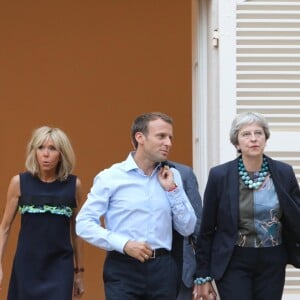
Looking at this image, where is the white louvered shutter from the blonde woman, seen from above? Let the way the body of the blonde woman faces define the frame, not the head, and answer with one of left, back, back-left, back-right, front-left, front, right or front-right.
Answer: left

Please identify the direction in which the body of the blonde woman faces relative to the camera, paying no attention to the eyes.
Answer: toward the camera

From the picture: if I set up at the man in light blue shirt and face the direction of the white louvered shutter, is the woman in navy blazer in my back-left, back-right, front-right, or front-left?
front-right

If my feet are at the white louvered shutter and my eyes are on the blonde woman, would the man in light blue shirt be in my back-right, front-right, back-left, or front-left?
front-left

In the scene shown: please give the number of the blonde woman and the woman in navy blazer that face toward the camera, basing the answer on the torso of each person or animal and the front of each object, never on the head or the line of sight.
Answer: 2

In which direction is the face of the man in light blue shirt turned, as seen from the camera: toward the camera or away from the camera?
toward the camera

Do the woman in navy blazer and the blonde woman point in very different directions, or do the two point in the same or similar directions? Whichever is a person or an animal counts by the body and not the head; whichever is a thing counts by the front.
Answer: same or similar directions

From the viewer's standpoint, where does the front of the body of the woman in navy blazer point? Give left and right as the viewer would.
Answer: facing the viewer

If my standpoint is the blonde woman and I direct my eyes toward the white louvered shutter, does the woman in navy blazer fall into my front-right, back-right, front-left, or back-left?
front-right

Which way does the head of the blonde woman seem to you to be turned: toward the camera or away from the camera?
toward the camera

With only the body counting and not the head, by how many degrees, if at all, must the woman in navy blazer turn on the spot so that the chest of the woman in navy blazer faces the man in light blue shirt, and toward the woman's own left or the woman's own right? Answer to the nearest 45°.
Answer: approximately 90° to the woman's own right
